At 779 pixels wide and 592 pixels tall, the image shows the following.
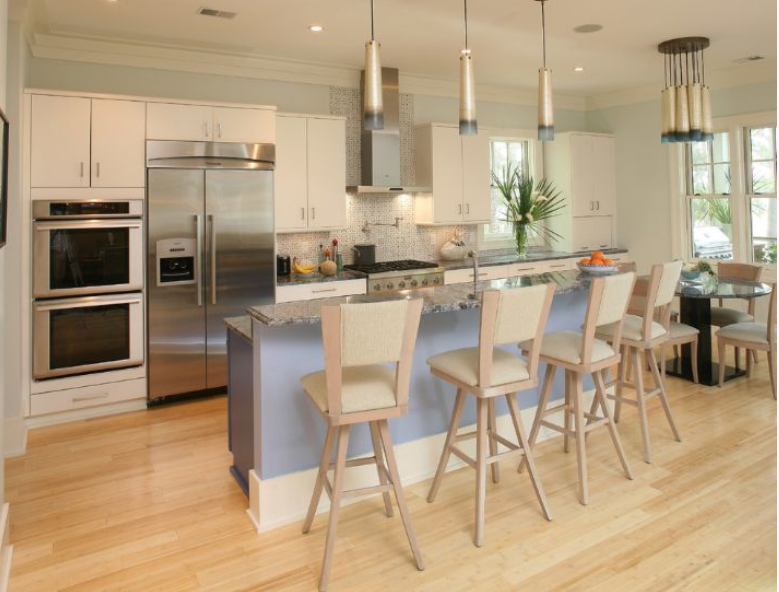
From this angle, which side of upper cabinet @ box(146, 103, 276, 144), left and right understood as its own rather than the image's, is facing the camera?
front

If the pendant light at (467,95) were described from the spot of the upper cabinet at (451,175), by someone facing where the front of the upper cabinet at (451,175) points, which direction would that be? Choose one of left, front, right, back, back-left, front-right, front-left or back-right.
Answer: front-right

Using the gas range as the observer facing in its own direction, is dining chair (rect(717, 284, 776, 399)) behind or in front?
in front

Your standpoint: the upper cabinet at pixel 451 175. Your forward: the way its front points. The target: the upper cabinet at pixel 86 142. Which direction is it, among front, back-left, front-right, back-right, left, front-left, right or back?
right

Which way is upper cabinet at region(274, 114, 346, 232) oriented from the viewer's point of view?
toward the camera

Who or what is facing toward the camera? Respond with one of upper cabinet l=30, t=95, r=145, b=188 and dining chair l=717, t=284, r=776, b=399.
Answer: the upper cabinet

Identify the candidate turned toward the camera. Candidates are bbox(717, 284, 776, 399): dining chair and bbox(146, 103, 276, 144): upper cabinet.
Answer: the upper cabinet

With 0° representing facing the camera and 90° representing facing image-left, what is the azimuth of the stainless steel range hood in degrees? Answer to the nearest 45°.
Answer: approximately 315°

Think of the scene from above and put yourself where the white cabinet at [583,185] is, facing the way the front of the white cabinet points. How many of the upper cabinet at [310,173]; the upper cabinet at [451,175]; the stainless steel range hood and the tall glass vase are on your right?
4

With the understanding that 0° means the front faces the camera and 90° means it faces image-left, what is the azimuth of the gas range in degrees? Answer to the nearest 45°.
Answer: approximately 315°

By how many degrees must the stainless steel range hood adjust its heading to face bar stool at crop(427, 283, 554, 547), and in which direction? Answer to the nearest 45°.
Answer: approximately 45° to its right

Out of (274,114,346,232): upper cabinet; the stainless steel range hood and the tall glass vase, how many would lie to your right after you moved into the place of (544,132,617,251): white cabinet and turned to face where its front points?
3

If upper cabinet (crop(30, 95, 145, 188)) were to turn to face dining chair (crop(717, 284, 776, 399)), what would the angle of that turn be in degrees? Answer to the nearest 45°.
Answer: approximately 90° to its left

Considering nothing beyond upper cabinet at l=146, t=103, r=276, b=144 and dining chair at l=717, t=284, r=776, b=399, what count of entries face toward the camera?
1

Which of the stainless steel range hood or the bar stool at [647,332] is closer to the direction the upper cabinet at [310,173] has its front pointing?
the bar stool

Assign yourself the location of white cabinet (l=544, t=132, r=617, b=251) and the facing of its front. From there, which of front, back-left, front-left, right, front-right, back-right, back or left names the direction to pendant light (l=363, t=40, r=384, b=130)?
front-right

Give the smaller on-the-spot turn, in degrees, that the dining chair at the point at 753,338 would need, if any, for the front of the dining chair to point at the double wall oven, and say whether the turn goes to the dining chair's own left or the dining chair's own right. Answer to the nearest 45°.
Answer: approximately 90° to the dining chair's own left
